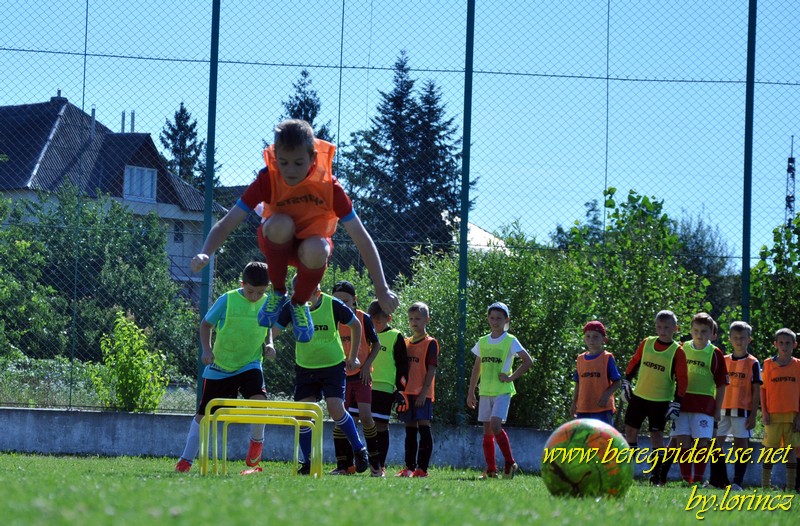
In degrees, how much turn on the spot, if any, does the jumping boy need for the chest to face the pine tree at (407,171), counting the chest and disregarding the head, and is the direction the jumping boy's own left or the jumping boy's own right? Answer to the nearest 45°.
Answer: approximately 180°

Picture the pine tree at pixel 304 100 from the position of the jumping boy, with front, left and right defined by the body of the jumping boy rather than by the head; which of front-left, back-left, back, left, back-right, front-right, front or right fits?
back

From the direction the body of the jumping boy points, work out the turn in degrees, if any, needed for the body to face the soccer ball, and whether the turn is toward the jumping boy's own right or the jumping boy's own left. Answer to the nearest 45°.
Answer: approximately 45° to the jumping boy's own left

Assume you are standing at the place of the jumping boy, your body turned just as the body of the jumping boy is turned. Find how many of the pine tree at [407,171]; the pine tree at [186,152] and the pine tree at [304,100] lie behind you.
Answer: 3

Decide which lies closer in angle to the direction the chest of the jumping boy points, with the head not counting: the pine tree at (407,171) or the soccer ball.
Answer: the soccer ball

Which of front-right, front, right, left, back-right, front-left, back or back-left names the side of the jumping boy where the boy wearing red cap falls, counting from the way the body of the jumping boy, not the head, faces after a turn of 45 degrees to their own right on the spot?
back

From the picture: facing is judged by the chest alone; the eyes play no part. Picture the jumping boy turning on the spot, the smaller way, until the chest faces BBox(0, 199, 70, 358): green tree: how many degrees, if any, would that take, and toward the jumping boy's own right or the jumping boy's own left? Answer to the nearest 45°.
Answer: approximately 135° to the jumping boy's own right

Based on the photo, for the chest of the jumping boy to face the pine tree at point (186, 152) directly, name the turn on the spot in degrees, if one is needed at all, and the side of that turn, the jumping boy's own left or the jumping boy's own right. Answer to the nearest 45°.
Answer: approximately 180°

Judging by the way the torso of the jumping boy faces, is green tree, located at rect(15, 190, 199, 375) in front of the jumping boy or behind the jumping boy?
behind

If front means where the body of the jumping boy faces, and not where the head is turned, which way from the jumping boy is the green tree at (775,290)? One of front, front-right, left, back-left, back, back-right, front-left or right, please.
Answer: back-left

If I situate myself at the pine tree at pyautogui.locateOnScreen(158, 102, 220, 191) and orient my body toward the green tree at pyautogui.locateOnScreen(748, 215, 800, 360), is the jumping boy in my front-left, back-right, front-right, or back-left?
front-right

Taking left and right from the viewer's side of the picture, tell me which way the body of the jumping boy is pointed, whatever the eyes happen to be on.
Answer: facing the viewer

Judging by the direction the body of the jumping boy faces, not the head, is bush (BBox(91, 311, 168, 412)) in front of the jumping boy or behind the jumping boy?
behind
